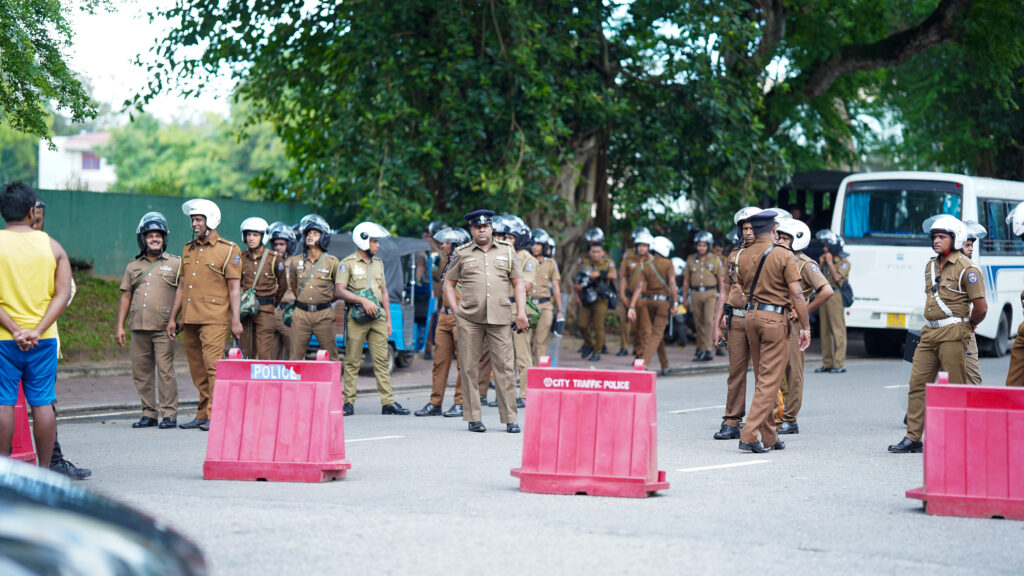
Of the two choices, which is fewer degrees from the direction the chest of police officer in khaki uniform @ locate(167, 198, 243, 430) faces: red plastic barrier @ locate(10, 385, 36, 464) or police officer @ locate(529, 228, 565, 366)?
the red plastic barrier

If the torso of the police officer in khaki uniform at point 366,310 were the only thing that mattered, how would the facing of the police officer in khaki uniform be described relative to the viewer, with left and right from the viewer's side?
facing the viewer and to the right of the viewer

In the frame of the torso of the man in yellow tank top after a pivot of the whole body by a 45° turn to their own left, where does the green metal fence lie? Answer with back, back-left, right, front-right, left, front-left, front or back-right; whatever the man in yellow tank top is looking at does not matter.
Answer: front-right

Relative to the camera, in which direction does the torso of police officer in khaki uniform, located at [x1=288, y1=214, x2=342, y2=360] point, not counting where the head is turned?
toward the camera

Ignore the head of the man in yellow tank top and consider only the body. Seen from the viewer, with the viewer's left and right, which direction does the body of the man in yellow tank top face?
facing away from the viewer

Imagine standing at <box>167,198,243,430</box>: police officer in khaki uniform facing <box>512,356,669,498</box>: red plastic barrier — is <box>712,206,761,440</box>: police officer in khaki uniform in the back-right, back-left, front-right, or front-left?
front-left

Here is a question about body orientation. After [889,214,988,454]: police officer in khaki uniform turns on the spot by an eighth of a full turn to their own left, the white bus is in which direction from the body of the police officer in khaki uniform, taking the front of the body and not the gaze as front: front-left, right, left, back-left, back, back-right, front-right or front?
back

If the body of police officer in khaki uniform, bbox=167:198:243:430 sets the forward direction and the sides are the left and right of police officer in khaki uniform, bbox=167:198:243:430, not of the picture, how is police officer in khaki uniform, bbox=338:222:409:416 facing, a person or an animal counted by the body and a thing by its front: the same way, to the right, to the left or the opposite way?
to the left

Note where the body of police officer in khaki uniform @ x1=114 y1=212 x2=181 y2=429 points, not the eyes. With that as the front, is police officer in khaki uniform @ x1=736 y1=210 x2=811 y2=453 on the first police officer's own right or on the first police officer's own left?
on the first police officer's own left

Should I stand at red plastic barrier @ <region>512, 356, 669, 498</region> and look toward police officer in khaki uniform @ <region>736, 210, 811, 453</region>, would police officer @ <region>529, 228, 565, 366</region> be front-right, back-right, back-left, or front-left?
front-left
